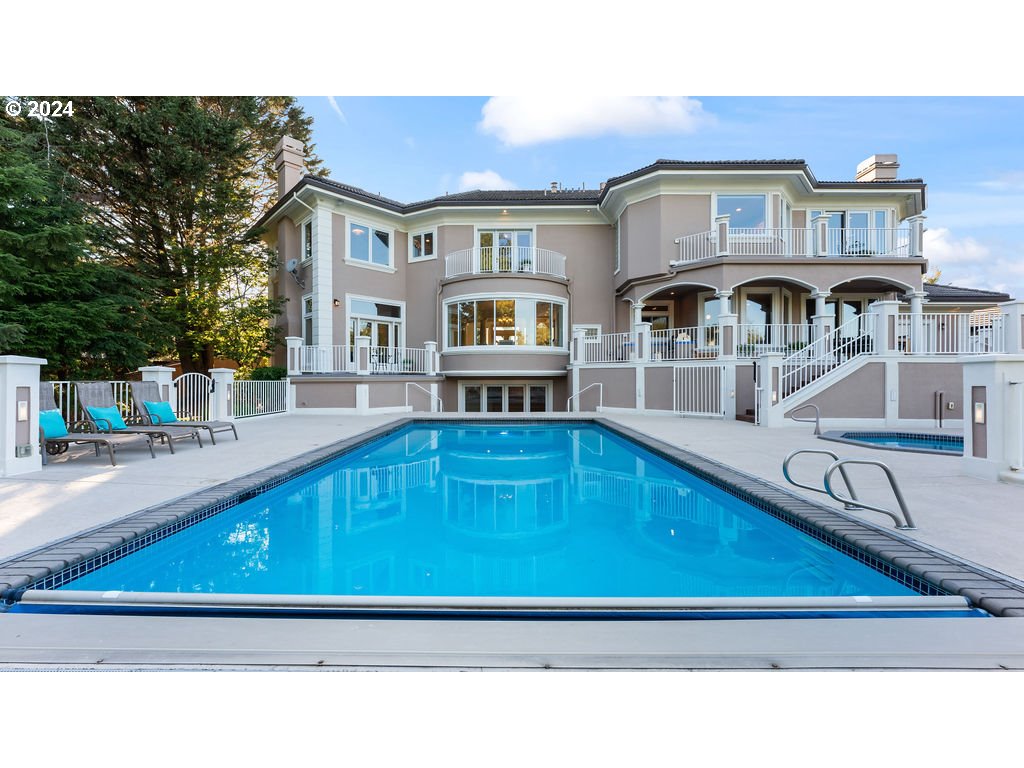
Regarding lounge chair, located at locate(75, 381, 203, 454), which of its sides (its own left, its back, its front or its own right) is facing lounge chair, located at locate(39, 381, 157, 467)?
right

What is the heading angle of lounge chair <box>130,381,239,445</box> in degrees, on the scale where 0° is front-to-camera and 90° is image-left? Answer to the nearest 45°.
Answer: approximately 315°

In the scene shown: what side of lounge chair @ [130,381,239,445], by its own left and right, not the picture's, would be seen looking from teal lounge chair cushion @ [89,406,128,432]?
right
